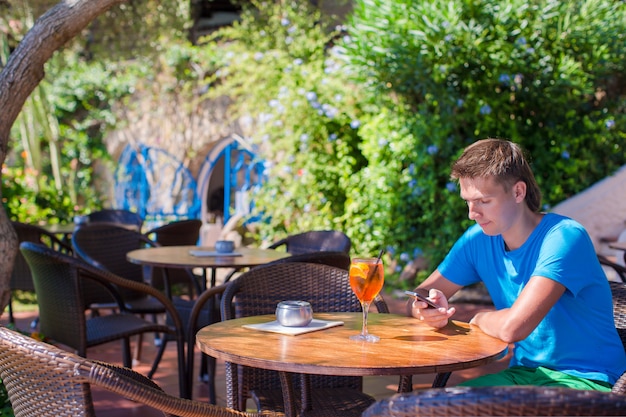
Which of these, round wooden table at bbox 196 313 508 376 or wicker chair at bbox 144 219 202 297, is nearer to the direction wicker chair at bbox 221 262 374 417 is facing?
the round wooden table

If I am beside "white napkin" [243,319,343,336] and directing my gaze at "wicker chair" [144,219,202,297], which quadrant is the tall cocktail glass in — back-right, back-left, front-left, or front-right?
back-right

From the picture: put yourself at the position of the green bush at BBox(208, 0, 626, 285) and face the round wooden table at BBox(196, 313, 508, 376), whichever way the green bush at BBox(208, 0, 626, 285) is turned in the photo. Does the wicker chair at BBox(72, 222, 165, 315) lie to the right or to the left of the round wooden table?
right

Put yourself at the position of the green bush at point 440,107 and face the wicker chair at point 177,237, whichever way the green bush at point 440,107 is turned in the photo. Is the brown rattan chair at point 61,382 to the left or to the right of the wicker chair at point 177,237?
left

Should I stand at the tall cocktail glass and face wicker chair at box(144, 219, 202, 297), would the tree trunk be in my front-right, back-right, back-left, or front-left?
front-left

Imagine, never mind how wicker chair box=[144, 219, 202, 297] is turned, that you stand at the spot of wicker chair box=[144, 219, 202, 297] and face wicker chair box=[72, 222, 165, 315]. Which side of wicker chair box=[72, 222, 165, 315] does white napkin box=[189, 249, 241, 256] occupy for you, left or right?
left

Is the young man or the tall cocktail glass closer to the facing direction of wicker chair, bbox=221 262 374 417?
the tall cocktail glass

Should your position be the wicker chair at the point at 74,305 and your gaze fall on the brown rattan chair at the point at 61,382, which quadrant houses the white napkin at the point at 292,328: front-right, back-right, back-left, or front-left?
front-left

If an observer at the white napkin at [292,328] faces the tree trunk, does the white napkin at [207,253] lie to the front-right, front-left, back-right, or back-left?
front-right

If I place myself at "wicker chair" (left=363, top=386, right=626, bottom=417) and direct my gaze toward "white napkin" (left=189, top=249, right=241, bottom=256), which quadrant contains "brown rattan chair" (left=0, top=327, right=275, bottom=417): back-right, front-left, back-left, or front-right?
front-left

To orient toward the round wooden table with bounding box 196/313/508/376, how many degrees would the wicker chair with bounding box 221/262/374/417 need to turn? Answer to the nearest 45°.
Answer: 0° — it already faces it
